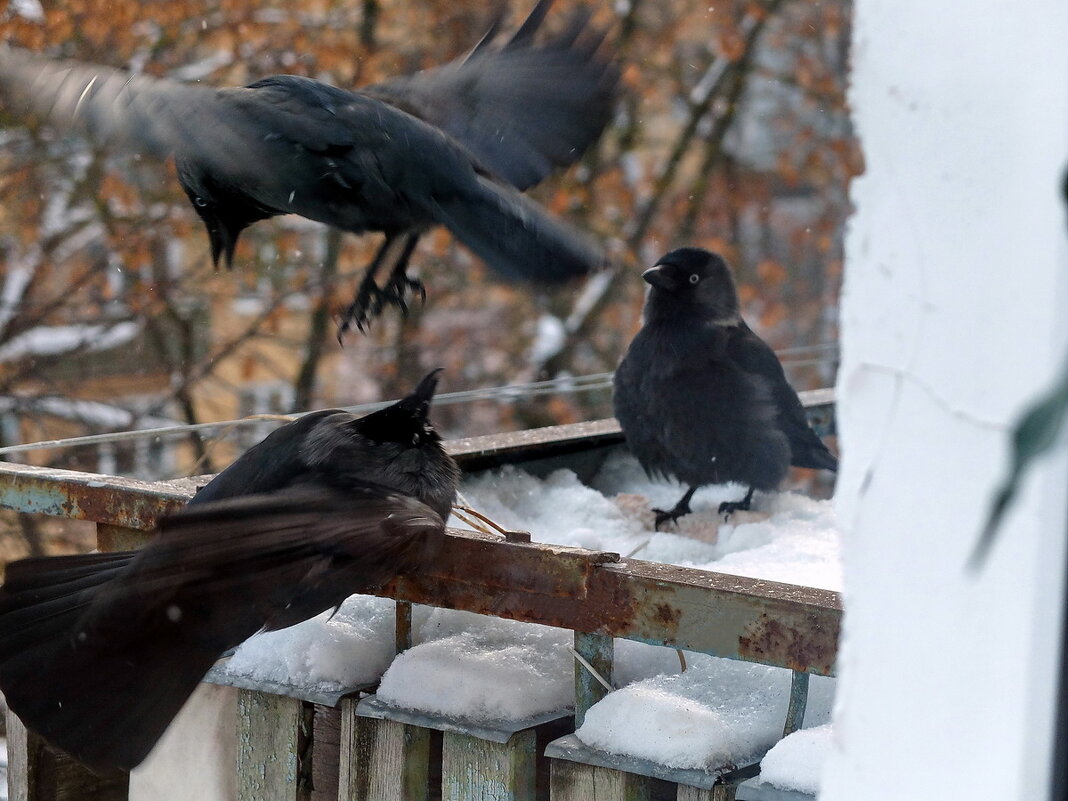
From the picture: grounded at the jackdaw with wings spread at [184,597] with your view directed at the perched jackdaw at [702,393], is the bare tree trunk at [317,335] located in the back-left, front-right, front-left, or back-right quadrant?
front-left

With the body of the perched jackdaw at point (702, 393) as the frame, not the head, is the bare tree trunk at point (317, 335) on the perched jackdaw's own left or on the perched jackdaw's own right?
on the perched jackdaw's own right

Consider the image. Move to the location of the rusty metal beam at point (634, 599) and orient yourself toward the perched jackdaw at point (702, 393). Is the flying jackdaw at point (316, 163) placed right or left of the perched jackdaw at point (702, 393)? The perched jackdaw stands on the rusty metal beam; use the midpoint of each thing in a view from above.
left

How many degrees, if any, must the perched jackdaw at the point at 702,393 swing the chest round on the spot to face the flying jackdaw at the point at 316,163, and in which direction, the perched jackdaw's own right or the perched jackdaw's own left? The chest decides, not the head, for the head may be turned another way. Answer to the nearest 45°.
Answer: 0° — it already faces it

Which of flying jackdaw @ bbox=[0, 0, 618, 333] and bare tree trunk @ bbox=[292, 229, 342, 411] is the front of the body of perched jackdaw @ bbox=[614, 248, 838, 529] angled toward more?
the flying jackdaw

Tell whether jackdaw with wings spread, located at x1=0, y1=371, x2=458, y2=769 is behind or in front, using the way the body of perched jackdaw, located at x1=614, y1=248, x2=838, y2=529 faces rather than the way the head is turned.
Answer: in front

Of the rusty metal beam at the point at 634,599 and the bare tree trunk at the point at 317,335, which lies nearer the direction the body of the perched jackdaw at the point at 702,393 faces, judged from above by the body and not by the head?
the rusty metal beam

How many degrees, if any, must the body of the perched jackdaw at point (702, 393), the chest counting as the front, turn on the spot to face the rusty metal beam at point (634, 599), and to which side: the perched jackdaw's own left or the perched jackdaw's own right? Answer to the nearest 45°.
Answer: approximately 45° to the perched jackdaw's own left

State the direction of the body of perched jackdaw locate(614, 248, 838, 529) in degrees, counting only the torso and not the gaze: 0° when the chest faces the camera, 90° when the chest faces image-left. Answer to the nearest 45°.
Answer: approximately 45°
